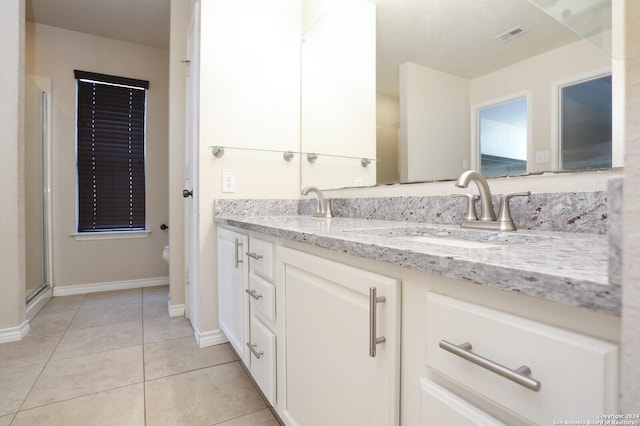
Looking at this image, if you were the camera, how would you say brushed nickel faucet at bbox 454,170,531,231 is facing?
facing the viewer and to the left of the viewer

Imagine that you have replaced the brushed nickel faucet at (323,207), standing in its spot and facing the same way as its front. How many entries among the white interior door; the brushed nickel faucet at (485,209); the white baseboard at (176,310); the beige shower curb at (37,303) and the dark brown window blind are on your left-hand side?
1

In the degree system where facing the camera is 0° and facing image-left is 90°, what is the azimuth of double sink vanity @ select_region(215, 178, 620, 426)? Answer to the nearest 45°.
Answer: approximately 45°

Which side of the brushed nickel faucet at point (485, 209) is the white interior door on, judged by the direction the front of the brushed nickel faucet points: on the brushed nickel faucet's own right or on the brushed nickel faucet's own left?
on the brushed nickel faucet's own right

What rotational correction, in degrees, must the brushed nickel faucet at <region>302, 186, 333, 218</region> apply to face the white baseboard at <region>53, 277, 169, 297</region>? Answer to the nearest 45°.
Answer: approximately 90° to its right

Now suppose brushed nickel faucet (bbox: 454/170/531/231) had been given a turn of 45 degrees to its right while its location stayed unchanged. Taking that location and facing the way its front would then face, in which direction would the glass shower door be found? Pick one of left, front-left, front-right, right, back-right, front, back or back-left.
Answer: front

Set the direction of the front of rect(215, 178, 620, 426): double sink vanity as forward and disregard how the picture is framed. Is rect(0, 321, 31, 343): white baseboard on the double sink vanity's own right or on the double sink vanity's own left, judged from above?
on the double sink vanity's own right

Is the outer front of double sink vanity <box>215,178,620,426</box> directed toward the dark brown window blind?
no

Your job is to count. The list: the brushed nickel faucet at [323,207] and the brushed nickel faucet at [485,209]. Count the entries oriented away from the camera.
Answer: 0

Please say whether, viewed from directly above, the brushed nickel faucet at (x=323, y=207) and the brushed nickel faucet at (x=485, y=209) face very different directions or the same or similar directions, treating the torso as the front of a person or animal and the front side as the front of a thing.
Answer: same or similar directions

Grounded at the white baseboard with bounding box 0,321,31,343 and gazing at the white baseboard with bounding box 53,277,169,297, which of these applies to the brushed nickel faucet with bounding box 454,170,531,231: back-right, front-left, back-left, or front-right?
back-right

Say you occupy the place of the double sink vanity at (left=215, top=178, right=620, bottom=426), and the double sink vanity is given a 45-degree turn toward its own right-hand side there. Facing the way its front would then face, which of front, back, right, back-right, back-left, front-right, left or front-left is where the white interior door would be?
front-right
